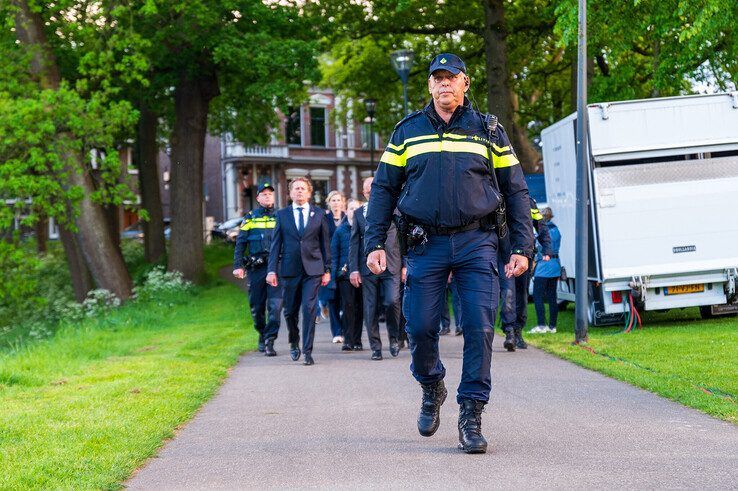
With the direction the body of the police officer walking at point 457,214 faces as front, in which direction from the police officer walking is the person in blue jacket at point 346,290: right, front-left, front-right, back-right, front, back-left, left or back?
back

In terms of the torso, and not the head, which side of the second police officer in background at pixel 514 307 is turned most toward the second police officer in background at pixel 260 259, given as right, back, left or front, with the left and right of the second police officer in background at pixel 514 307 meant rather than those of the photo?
right

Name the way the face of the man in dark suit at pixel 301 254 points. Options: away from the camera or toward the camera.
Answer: toward the camera

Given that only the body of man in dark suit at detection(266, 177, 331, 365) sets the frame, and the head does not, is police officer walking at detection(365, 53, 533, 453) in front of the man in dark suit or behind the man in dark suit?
in front

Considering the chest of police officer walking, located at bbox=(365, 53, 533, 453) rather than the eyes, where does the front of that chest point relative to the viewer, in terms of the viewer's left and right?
facing the viewer

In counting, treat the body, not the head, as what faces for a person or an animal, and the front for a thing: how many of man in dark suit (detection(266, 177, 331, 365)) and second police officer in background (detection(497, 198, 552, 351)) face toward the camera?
2

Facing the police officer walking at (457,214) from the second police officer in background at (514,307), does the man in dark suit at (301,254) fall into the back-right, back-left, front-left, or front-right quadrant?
front-right

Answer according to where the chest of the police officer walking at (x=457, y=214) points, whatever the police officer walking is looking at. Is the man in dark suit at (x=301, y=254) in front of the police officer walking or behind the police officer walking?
behind

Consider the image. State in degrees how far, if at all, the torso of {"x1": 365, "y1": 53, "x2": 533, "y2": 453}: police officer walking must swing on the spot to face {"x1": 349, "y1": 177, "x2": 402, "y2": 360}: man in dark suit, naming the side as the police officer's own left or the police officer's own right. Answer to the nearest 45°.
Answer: approximately 180°

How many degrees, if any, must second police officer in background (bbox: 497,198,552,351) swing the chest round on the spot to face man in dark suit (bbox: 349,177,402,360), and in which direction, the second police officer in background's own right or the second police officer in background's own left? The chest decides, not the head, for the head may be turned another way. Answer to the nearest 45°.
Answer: approximately 90° to the second police officer in background's own right

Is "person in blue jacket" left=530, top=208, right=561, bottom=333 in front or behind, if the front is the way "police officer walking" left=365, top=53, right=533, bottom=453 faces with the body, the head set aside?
behind

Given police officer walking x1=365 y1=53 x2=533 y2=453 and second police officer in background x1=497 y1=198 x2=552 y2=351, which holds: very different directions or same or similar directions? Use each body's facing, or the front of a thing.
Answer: same or similar directions

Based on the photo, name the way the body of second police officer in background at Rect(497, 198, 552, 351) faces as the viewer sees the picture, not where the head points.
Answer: toward the camera

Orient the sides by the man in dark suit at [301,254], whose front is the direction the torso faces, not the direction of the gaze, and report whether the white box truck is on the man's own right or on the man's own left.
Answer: on the man's own left
